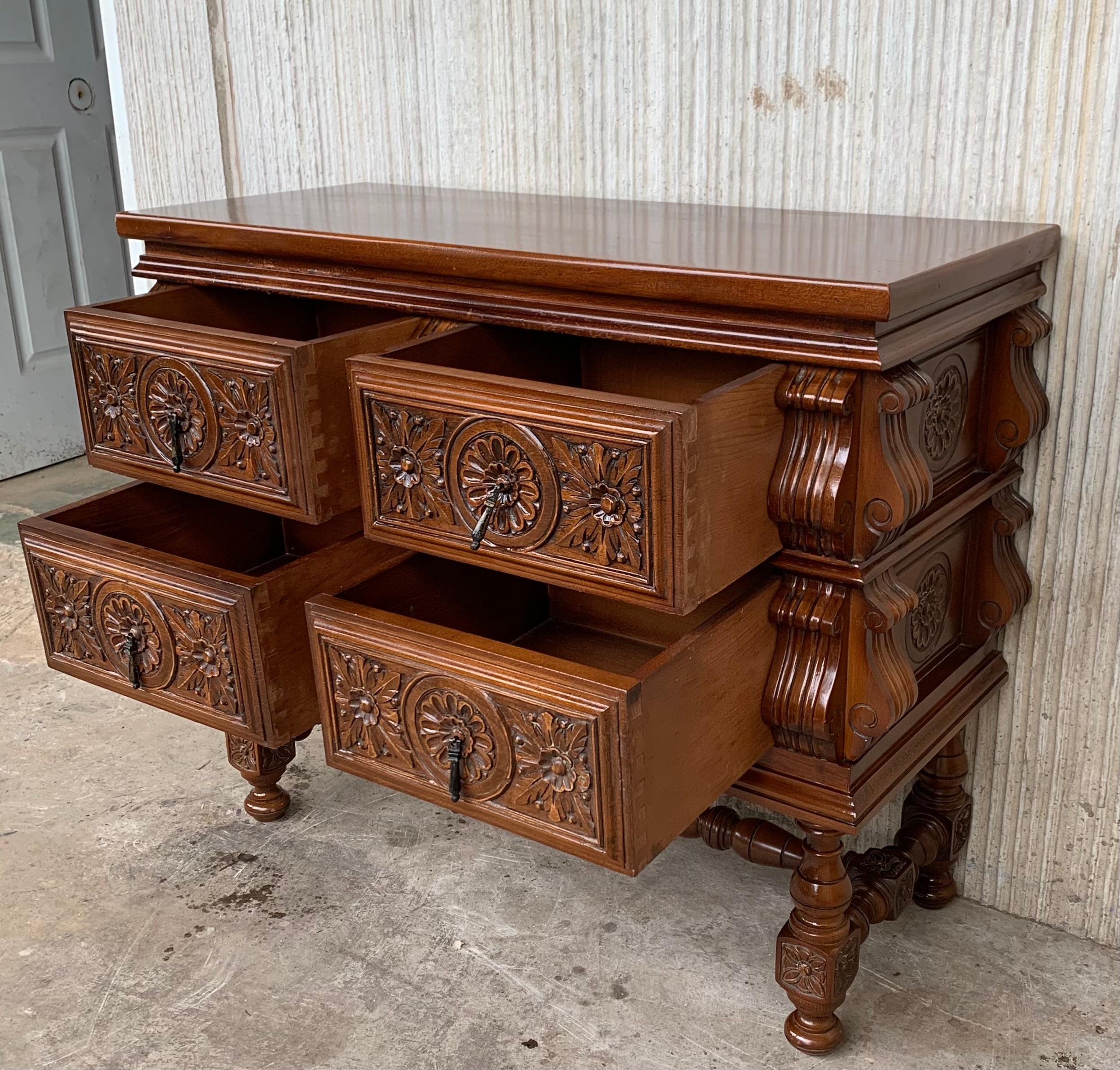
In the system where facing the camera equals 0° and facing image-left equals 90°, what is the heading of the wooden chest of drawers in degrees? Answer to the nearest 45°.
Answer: approximately 45°

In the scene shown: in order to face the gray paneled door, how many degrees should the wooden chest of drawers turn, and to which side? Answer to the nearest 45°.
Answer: approximately 90° to its right
